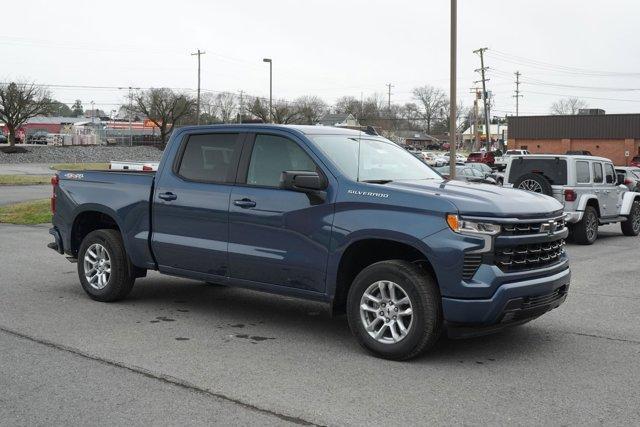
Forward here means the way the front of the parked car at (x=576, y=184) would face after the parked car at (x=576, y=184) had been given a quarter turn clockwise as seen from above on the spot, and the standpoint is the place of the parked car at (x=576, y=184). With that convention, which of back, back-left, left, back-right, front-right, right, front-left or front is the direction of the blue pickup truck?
front-right

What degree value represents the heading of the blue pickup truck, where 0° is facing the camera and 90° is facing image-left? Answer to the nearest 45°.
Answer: approximately 315°

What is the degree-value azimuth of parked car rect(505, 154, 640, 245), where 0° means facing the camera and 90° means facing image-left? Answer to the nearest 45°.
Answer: approximately 225°
